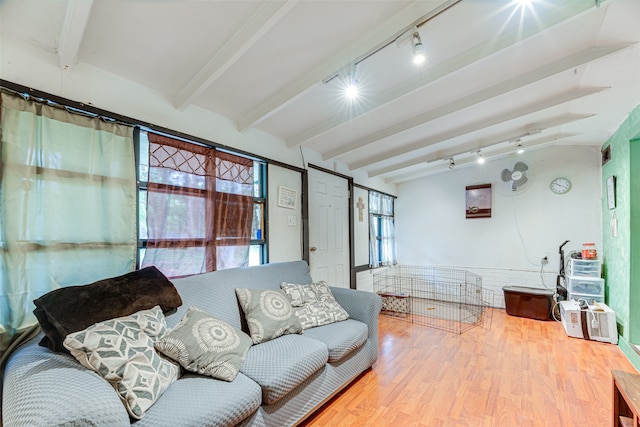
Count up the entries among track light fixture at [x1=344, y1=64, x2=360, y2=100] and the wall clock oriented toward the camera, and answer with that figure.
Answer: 2

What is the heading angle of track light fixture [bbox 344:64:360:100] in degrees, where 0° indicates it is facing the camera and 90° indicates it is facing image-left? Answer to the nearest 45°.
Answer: approximately 0°

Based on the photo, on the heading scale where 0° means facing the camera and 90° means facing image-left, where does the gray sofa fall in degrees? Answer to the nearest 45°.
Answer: approximately 315°

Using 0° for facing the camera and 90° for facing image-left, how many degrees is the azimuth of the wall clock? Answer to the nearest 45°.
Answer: approximately 0°

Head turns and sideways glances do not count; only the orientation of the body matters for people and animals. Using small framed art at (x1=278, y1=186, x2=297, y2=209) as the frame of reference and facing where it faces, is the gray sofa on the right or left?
on its right

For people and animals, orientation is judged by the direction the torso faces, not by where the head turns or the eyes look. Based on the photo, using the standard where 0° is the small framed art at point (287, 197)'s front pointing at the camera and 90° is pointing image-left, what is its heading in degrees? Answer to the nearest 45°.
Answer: approximately 315°

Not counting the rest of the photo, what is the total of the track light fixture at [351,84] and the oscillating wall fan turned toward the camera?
2
